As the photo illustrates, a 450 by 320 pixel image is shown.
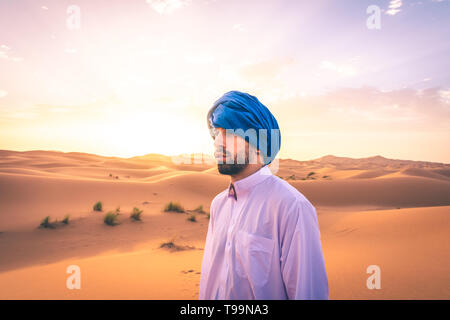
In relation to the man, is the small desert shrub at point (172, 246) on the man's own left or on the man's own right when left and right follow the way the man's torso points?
on the man's own right

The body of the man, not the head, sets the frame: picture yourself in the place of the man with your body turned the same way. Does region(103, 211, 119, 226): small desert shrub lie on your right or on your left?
on your right

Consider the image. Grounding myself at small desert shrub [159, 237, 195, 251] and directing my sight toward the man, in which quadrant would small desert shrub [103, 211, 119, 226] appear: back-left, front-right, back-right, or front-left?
back-right

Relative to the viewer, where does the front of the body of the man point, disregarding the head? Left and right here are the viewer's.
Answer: facing the viewer and to the left of the viewer

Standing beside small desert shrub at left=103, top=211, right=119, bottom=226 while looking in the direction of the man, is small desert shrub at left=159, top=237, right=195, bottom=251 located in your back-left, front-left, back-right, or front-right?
front-left

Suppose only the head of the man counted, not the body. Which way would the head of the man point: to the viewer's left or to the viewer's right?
to the viewer's left
